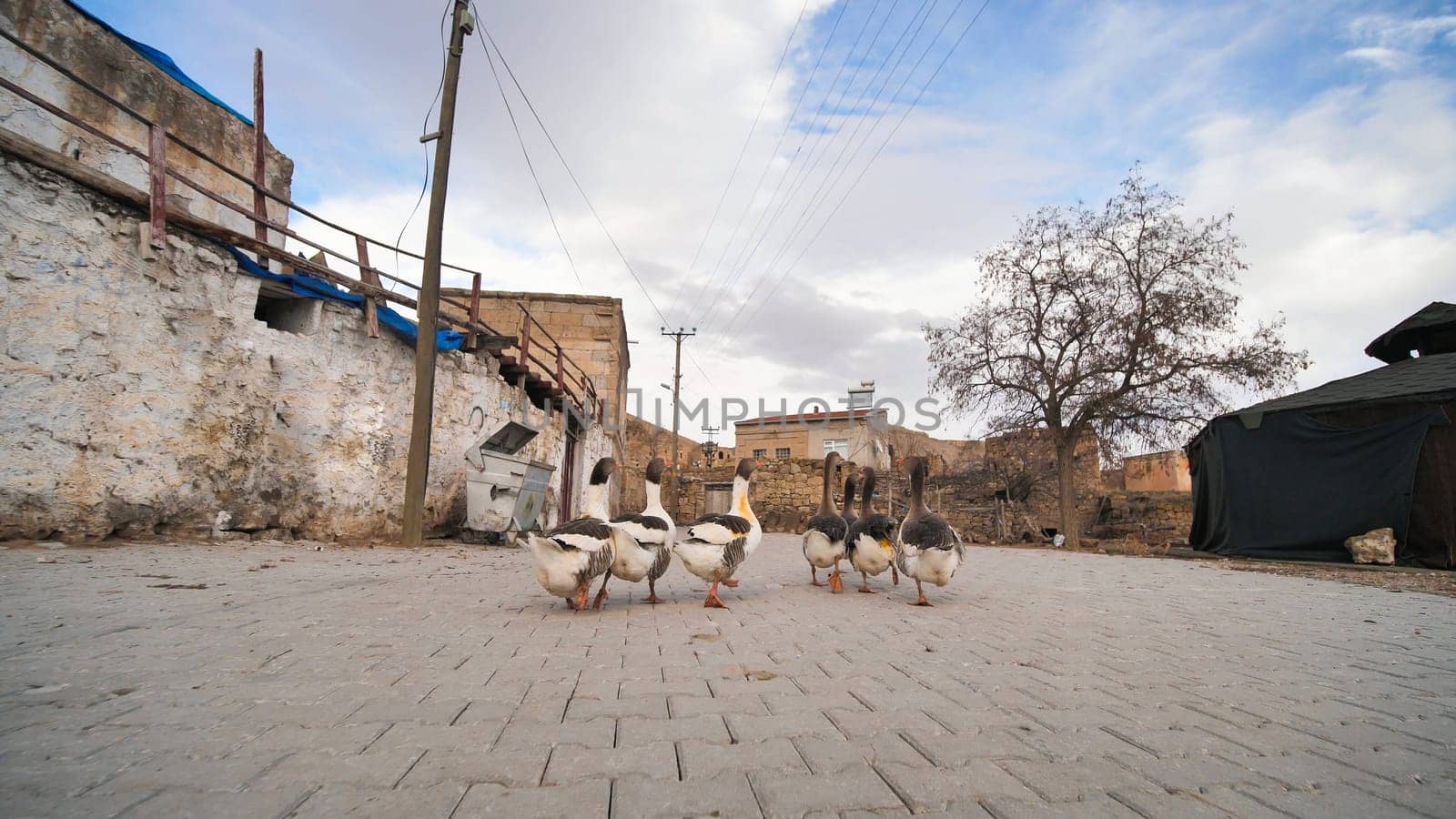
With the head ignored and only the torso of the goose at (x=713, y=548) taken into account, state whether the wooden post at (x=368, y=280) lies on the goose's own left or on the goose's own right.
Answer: on the goose's own left

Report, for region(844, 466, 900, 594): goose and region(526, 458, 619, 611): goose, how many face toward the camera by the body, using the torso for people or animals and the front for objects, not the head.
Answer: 0

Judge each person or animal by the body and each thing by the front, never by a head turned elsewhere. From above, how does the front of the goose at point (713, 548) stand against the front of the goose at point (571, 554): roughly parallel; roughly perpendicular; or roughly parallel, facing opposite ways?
roughly parallel

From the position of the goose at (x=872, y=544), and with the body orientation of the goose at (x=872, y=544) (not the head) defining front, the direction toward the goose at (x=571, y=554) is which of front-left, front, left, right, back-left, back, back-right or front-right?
back-left

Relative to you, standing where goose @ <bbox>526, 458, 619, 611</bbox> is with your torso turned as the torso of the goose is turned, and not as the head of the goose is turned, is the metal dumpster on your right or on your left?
on your left

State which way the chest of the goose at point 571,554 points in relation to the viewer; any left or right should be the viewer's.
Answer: facing away from the viewer and to the right of the viewer

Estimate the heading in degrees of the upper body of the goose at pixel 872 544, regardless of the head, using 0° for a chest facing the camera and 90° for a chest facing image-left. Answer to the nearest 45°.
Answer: approximately 180°

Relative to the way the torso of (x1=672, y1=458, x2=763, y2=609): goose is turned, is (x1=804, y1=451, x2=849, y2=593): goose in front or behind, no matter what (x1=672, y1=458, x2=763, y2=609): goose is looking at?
in front

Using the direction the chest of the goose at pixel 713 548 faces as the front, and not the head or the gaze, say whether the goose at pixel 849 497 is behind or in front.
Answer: in front

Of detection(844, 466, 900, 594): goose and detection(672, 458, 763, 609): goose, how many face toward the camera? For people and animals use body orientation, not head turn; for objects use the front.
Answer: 0

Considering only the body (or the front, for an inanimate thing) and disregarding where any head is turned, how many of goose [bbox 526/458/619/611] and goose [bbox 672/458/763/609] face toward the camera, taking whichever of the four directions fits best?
0
